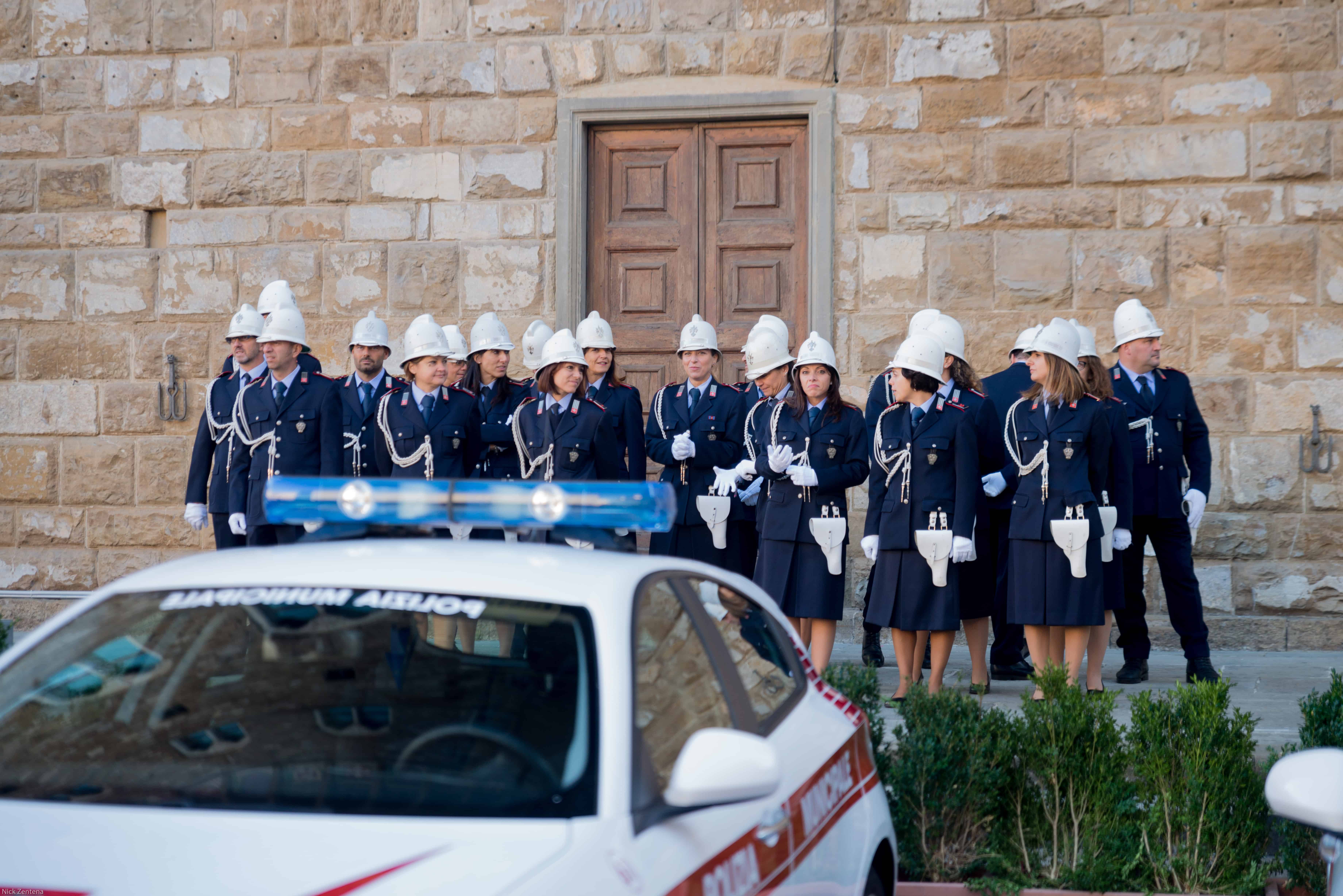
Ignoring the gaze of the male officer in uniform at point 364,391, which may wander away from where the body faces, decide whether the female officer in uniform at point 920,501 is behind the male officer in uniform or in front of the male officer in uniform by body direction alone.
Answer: in front

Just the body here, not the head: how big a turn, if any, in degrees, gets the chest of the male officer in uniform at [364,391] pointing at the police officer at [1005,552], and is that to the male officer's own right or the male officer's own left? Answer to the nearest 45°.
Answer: approximately 45° to the male officer's own left

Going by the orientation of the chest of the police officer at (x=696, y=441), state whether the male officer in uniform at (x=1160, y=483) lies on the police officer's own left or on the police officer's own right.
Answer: on the police officer's own left

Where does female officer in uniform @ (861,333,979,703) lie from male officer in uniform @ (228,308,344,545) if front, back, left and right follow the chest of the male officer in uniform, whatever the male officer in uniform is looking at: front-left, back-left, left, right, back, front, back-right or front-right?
left

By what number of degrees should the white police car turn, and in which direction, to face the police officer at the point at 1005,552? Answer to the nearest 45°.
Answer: approximately 180°

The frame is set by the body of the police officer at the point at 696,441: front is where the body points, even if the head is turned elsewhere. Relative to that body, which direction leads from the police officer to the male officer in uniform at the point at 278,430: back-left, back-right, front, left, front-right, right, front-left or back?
right

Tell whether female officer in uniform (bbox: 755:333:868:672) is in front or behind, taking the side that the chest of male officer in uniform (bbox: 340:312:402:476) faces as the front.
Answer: in front

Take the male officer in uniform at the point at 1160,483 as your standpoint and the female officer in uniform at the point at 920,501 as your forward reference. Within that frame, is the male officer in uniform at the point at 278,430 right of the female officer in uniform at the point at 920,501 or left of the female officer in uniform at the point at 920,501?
right

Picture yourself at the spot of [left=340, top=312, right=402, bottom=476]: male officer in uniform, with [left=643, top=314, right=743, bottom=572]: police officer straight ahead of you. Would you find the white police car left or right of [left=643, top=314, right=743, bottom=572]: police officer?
right

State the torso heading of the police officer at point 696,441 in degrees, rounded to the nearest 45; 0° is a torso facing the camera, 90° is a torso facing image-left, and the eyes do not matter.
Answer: approximately 0°

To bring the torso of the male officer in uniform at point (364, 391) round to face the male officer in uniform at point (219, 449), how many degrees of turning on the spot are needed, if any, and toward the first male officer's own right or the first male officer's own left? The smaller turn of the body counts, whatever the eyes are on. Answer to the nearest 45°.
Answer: approximately 45° to the first male officer's own right

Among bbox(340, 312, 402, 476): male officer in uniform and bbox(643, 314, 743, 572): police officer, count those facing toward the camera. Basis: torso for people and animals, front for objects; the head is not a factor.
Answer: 2

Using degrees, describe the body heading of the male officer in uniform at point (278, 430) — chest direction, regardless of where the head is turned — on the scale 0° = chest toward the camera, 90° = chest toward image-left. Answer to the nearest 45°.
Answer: approximately 45°
